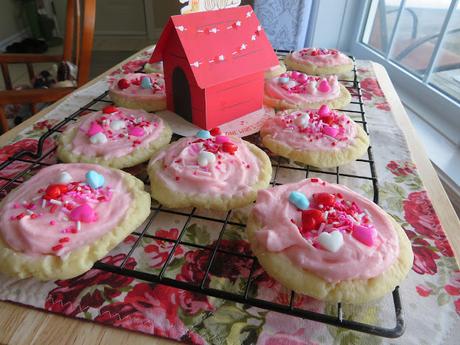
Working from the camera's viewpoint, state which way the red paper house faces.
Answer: facing the viewer and to the left of the viewer

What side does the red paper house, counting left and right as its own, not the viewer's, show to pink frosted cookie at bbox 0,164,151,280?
front

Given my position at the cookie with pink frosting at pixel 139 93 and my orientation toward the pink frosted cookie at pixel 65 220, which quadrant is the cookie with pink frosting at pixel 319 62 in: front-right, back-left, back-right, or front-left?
back-left

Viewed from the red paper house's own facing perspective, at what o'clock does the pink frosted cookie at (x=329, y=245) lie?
The pink frosted cookie is roughly at 10 o'clock from the red paper house.

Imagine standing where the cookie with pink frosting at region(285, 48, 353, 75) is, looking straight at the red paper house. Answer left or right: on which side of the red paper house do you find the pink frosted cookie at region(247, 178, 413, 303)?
left

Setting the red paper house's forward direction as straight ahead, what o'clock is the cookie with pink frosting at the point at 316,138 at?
The cookie with pink frosting is roughly at 9 o'clock from the red paper house.
